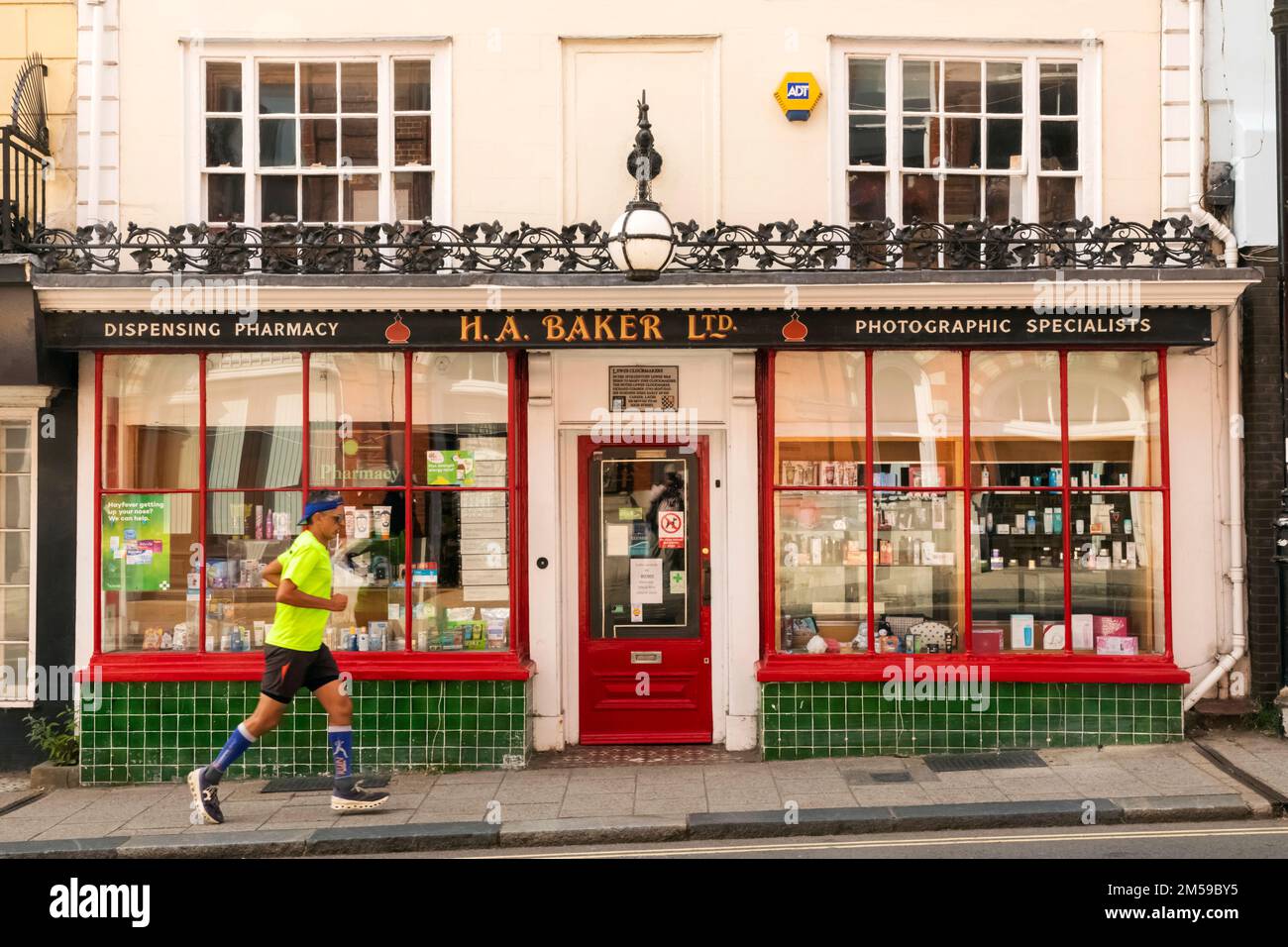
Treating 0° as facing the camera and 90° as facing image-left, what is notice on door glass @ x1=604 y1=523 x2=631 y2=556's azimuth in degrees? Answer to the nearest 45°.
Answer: approximately 0°

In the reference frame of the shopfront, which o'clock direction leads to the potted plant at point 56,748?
The potted plant is roughly at 3 o'clock from the shopfront.

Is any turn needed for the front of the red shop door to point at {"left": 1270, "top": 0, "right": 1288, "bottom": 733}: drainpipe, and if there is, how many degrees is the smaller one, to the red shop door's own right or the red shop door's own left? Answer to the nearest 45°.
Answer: approximately 90° to the red shop door's own left

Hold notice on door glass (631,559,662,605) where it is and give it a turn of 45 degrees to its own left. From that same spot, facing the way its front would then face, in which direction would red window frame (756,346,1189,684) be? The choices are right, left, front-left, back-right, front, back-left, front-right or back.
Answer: front-left

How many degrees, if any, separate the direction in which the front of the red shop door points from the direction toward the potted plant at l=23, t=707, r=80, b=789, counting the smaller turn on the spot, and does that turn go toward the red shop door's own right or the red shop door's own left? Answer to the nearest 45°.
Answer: approximately 90° to the red shop door's own right

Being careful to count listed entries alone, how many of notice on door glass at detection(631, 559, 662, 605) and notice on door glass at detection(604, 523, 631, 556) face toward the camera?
2

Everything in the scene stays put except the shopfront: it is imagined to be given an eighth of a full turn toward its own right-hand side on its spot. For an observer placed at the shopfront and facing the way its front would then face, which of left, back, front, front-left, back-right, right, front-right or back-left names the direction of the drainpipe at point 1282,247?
back-left
